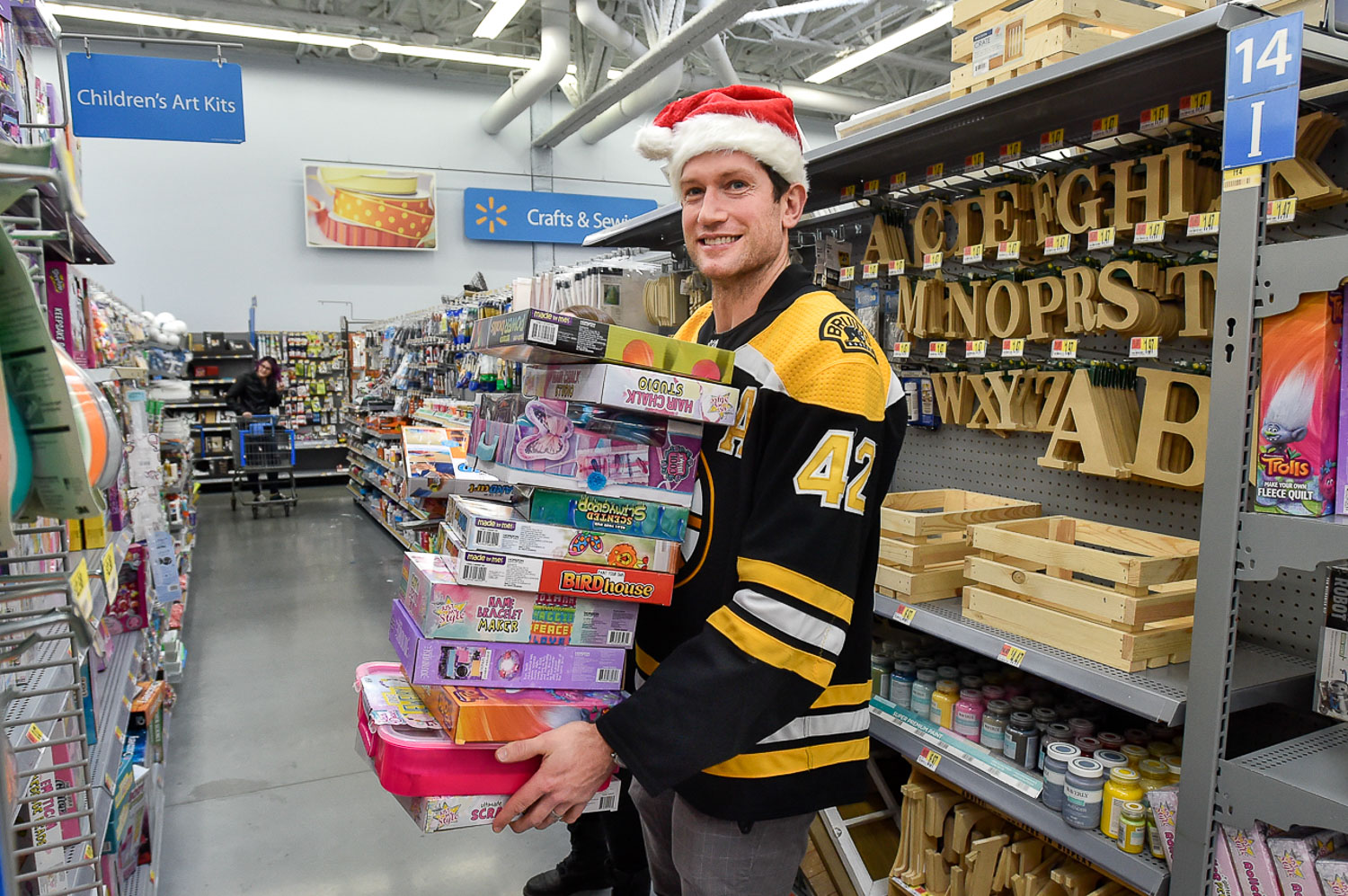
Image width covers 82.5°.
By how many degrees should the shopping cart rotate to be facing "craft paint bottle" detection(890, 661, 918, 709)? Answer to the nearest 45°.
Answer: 0° — it already faces it

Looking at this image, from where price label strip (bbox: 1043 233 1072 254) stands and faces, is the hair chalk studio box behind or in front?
in front

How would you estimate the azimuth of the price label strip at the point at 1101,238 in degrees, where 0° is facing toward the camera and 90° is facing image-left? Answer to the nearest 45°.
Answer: approximately 45°

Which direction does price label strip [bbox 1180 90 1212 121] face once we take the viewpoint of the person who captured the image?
facing the viewer and to the left of the viewer

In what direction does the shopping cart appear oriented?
toward the camera

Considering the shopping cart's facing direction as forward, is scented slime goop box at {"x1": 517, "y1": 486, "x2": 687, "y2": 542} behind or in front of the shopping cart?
in front

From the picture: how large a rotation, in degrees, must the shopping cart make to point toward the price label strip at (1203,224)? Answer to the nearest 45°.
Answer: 0° — it already faces it

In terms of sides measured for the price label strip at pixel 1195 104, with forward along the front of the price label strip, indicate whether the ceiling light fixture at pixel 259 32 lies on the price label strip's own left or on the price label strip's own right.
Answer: on the price label strip's own right

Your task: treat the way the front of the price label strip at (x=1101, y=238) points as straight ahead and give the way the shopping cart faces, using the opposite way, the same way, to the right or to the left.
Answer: to the left

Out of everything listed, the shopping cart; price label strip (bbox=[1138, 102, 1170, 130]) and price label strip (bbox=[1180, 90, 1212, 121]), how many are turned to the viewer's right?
0
